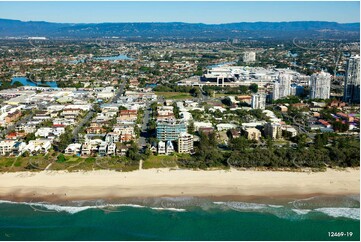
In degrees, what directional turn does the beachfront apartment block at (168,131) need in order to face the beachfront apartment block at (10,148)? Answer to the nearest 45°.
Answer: approximately 90° to its right

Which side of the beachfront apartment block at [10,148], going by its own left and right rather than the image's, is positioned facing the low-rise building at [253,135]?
left

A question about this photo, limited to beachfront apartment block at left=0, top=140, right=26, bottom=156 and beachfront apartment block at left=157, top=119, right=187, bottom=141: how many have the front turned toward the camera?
2

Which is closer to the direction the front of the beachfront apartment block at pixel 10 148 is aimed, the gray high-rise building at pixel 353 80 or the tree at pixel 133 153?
the tree

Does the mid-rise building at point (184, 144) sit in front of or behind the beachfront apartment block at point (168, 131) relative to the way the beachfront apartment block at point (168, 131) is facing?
in front

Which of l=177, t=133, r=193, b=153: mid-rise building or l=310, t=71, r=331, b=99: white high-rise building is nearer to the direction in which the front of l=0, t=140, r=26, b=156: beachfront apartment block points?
the mid-rise building

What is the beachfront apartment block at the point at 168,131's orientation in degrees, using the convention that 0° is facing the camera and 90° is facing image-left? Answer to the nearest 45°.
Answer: approximately 0°

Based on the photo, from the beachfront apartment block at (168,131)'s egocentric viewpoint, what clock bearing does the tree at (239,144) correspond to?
The tree is roughly at 10 o'clock from the beachfront apartment block.

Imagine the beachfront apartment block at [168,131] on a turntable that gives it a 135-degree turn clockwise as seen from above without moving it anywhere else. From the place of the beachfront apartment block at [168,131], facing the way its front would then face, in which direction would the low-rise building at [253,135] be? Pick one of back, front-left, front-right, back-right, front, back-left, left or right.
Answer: back-right
